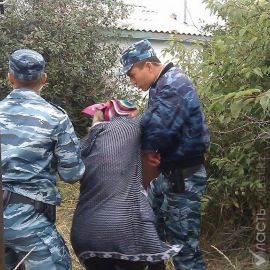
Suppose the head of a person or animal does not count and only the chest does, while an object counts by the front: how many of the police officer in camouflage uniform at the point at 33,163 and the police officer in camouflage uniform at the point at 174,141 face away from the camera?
1

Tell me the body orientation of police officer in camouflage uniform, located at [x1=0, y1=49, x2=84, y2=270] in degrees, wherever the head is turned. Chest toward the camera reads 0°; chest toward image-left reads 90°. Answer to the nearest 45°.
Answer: approximately 180°

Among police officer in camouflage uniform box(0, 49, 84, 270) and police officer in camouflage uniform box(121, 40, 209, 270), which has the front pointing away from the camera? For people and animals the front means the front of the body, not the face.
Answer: police officer in camouflage uniform box(0, 49, 84, 270)

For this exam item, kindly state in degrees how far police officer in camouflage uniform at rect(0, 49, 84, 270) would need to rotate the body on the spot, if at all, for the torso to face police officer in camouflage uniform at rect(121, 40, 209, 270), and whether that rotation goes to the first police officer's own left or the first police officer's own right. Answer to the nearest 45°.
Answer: approximately 90° to the first police officer's own right

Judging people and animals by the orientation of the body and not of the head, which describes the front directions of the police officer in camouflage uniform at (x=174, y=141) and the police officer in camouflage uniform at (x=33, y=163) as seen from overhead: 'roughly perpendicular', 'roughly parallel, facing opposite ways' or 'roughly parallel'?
roughly perpendicular

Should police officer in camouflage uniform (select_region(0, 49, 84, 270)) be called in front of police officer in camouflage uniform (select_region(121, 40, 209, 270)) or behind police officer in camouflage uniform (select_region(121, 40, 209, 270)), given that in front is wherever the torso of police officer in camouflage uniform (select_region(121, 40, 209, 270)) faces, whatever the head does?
in front

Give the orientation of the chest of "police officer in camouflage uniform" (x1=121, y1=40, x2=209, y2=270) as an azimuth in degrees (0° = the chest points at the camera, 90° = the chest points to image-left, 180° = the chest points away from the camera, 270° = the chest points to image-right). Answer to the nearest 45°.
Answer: approximately 90°

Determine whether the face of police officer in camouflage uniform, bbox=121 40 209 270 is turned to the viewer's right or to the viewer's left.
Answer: to the viewer's left

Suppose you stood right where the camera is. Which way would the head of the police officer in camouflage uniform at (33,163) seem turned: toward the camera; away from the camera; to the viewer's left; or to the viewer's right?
away from the camera
